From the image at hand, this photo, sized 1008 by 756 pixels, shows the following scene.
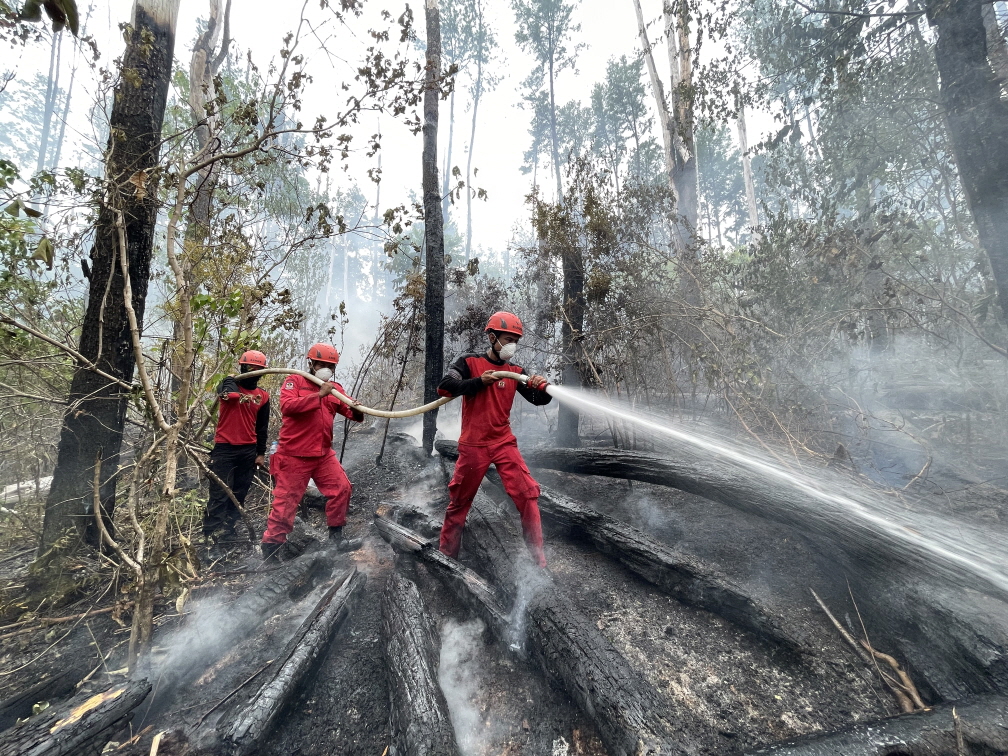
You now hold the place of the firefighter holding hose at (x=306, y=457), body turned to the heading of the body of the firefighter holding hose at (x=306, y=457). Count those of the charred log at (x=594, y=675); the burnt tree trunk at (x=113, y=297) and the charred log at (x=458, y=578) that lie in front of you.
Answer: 2

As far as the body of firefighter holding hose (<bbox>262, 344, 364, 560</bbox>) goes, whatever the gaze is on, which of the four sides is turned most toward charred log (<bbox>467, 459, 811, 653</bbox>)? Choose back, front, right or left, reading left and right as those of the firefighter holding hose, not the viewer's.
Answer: front

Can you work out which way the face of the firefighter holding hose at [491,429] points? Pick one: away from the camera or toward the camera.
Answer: toward the camera

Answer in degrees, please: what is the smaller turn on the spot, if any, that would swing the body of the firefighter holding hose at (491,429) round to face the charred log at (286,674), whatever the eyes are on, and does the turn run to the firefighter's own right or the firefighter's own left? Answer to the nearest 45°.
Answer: approximately 90° to the firefighter's own right

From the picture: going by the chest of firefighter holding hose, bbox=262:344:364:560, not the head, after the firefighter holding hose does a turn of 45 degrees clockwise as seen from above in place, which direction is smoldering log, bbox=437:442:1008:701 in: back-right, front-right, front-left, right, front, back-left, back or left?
front-left

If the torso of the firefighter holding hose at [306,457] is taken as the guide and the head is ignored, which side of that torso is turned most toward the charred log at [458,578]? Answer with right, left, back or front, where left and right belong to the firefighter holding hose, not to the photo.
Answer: front

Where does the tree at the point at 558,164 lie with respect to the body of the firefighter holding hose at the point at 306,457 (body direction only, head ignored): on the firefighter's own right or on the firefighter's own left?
on the firefighter's own left

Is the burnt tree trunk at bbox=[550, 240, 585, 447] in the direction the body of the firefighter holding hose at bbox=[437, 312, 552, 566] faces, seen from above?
no

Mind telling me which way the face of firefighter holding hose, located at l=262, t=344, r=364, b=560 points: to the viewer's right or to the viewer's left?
to the viewer's right

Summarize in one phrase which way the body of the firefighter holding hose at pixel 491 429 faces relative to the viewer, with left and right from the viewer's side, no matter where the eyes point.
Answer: facing the viewer and to the right of the viewer

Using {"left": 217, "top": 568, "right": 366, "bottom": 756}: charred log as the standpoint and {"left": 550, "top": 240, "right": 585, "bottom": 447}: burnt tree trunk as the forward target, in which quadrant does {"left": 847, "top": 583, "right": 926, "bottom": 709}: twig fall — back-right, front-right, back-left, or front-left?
front-right

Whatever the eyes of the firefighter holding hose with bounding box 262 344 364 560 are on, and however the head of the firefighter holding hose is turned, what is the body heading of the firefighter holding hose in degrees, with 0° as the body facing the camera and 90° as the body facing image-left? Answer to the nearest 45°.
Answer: approximately 315°

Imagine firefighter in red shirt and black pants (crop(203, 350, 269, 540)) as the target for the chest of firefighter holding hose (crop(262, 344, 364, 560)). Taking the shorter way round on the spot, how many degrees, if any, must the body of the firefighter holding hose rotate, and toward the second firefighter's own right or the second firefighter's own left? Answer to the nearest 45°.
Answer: approximately 180°

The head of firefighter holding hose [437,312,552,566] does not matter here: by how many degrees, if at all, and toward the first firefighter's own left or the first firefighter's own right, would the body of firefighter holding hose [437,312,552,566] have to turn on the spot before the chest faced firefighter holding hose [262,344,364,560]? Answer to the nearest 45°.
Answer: approximately 135° to the first firefighter's own right

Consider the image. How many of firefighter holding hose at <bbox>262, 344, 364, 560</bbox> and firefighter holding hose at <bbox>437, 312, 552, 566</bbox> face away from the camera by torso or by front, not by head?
0

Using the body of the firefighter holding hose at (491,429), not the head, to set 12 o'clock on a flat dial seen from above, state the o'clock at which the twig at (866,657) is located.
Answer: The twig is roughly at 11 o'clock from the firefighter holding hose.
